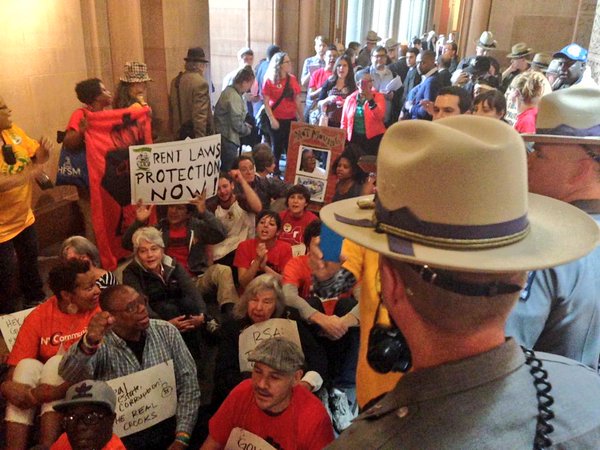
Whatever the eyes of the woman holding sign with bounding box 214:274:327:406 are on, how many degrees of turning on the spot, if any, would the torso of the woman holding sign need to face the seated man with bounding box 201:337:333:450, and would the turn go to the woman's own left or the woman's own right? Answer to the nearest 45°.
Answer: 0° — they already face them

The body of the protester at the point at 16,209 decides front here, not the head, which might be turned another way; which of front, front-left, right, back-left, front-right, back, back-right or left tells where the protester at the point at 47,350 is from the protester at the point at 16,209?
front-right

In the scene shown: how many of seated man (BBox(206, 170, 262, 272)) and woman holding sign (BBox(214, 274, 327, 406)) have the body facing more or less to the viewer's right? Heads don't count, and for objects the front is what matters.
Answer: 0

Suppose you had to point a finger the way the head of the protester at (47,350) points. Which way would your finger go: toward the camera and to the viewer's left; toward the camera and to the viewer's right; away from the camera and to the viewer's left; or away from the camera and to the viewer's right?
toward the camera and to the viewer's right

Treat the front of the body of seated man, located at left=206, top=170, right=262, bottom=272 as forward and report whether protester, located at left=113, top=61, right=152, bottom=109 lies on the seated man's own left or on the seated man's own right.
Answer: on the seated man's own right

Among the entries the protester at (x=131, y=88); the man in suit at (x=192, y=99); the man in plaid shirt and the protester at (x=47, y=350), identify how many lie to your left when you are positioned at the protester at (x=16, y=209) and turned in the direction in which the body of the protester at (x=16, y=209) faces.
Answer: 2

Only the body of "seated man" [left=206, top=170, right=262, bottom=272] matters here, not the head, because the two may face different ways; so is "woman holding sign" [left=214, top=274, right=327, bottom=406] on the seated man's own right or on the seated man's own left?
on the seated man's own left

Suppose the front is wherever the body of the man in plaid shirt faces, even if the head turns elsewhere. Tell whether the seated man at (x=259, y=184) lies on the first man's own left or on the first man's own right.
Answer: on the first man's own left

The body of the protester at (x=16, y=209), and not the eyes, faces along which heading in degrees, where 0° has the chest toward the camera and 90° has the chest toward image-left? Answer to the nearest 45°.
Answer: approximately 315°

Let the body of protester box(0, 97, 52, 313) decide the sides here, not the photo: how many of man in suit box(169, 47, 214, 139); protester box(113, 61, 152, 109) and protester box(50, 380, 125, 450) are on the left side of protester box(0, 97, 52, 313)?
2

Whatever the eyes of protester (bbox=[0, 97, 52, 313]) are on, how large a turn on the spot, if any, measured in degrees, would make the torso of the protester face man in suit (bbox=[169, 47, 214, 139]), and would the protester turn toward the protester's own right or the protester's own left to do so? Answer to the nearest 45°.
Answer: approximately 90° to the protester's own left

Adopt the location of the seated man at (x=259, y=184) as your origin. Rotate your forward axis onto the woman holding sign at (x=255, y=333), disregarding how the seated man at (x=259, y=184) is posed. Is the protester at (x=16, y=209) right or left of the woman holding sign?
right
